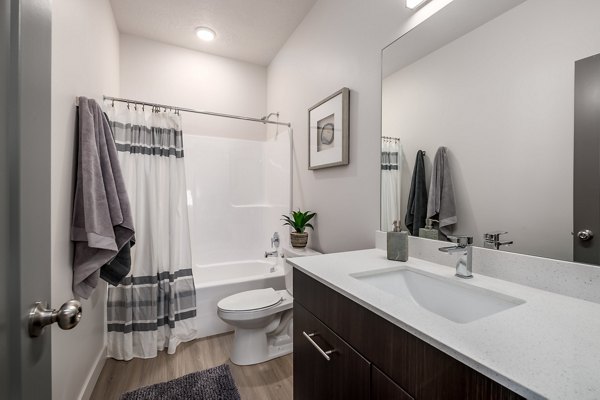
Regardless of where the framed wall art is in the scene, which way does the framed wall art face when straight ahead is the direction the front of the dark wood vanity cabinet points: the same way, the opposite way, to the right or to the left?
the same way

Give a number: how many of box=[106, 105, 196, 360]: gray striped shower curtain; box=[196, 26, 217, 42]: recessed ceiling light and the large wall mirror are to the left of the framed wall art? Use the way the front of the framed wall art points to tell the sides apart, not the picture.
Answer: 1

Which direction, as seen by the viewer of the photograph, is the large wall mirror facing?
facing the viewer and to the left of the viewer

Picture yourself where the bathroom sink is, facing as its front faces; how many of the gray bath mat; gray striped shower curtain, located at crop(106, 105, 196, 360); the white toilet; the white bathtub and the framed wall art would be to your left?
0

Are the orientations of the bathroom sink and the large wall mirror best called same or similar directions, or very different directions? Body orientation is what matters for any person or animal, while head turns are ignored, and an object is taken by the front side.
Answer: same or similar directions

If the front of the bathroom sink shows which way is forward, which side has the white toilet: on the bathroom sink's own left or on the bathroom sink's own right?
on the bathroom sink's own right

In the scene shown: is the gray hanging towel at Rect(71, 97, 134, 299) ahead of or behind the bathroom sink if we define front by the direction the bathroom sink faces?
ahead

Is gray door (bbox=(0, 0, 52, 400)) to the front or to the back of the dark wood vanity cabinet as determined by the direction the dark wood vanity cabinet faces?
to the front

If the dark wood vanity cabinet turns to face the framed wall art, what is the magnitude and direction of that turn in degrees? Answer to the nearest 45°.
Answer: approximately 135° to its right

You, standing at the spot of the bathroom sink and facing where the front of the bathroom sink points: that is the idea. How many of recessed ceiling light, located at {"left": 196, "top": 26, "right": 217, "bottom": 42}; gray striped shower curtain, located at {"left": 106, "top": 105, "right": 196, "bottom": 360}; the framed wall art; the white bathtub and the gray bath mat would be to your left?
0

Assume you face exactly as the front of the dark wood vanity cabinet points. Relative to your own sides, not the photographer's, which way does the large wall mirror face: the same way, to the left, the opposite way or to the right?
the same way

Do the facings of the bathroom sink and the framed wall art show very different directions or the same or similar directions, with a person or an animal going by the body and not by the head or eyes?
same or similar directions

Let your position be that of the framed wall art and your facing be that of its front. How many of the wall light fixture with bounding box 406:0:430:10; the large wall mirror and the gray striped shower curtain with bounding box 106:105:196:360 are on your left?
2

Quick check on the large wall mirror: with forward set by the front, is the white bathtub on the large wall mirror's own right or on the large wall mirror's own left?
on the large wall mirror's own right
